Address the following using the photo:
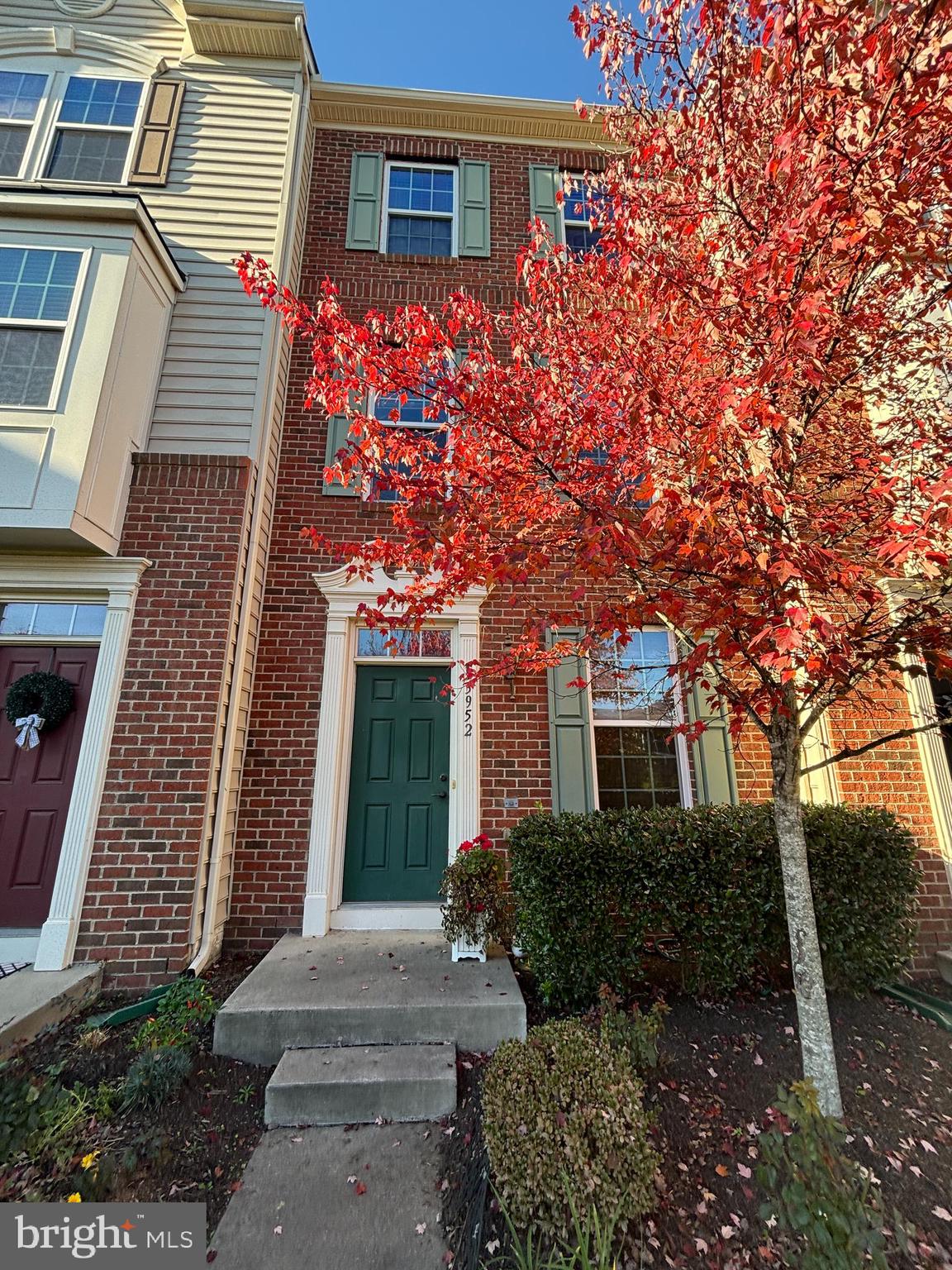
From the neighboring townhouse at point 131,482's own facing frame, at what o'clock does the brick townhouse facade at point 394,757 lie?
The brick townhouse facade is roughly at 9 o'clock from the neighboring townhouse.

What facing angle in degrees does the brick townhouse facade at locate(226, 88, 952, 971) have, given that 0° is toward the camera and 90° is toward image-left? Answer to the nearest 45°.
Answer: approximately 0°

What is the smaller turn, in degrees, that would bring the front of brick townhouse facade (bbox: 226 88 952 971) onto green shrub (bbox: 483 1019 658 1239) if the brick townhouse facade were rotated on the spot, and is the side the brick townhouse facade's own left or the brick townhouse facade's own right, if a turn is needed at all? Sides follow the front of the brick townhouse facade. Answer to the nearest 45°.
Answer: approximately 45° to the brick townhouse facade's own left

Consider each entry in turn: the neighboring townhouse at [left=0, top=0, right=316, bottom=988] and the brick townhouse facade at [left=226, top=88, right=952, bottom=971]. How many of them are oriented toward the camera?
2

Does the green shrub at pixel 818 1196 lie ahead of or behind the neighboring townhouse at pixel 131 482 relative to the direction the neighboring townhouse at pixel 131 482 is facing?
ahead

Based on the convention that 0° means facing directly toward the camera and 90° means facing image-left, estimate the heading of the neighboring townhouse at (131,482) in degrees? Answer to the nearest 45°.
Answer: approximately 0°

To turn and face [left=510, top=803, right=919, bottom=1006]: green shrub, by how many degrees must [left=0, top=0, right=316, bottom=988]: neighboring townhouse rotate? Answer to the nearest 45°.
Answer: approximately 45° to its left
